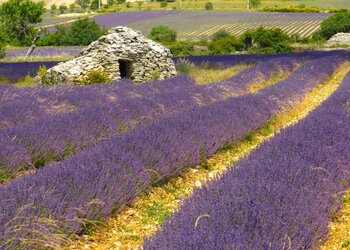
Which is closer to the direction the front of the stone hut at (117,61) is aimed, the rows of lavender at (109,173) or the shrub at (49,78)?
the rows of lavender

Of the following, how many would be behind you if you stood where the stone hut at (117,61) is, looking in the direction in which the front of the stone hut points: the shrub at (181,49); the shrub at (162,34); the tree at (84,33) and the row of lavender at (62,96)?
3

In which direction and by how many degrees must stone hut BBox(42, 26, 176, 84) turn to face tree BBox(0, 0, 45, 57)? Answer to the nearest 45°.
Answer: approximately 180°

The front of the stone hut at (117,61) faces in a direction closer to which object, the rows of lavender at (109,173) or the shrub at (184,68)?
the rows of lavender

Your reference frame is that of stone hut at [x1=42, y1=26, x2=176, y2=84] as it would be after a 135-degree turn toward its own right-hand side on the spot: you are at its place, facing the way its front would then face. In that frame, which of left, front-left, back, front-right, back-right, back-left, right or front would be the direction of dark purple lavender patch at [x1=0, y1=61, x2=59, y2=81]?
front

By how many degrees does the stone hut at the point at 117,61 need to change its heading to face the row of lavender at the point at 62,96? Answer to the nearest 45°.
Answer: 0° — it already faces it

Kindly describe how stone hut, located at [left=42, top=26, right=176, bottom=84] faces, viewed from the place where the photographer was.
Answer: facing the viewer

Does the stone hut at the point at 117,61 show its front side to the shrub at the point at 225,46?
no

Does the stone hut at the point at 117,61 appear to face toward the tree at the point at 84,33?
no

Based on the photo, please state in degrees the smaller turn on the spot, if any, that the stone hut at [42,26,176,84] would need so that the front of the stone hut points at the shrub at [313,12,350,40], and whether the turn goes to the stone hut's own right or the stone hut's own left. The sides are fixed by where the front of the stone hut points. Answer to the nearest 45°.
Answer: approximately 135° to the stone hut's own left

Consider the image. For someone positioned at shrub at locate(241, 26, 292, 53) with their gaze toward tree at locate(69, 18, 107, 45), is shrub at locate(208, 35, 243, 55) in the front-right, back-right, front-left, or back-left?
front-left

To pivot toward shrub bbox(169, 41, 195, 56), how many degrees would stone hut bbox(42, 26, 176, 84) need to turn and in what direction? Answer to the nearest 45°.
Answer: approximately 180°

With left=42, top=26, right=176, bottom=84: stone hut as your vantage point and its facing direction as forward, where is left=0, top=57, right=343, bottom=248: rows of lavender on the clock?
The rows of lavender is roughly at 12 o'clock from the stone hut.

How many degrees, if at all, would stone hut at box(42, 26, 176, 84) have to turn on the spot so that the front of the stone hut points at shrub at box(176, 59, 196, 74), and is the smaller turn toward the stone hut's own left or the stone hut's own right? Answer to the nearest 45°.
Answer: approximately 135° to the stone hut's own left

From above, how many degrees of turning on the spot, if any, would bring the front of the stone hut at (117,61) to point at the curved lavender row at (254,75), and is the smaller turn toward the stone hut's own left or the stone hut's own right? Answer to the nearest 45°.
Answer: approximately 90° to the stone hut's own left

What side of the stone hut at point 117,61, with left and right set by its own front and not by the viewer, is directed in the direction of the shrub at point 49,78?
right

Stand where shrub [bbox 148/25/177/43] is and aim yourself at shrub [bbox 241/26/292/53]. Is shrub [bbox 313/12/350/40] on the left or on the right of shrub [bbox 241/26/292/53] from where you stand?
left

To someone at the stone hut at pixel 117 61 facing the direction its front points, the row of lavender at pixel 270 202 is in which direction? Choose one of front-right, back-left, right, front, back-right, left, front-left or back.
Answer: front

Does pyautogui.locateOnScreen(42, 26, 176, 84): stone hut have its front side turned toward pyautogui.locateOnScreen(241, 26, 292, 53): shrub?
no

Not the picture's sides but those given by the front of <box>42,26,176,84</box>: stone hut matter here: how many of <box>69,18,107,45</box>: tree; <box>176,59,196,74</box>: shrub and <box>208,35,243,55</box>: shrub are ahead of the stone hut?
0
